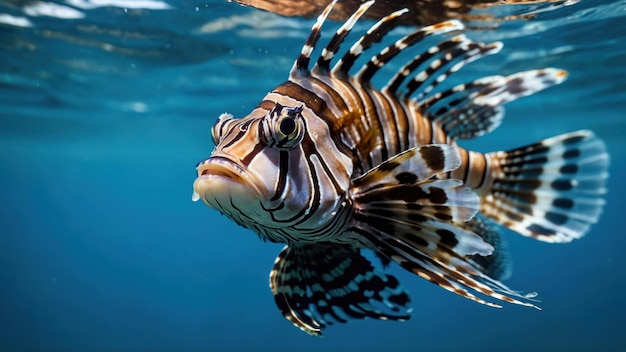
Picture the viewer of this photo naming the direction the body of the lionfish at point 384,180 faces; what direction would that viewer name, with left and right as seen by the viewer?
facing the viewer and to the left of the viewer
